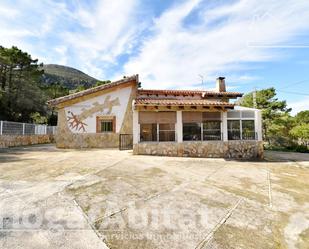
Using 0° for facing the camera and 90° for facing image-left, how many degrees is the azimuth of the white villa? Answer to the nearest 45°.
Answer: approximately 0°

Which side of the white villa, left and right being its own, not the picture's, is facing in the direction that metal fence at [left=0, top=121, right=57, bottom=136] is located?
right

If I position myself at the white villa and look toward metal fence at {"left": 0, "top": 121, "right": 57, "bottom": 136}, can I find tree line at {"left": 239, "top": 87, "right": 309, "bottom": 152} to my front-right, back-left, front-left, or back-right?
back-right

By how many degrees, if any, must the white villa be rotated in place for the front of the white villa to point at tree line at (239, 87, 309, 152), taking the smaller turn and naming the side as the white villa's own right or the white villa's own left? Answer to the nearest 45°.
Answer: approximately 135° to the white villa's own left

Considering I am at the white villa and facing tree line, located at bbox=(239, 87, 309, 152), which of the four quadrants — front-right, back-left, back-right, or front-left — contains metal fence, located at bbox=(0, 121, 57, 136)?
back-left

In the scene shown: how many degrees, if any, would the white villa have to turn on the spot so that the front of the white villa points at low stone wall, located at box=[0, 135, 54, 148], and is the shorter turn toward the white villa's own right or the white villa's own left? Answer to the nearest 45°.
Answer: approximately 90° to the white villa's own right
